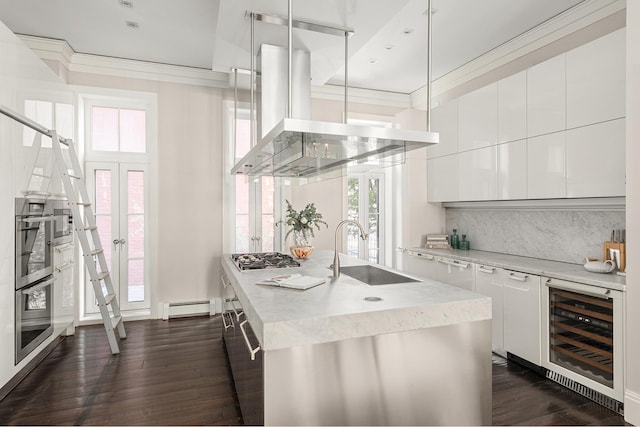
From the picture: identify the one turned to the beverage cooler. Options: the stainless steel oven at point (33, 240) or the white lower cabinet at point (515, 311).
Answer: the stainless steel oven

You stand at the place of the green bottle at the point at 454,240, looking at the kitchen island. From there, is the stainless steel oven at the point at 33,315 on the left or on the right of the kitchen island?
right

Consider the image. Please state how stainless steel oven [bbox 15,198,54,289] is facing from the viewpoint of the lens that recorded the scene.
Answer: facing the viewer and to the right of the viewer

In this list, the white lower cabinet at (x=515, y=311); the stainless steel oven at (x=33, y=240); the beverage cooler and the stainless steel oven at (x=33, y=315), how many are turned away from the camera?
0

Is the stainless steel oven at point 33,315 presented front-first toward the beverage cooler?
yes

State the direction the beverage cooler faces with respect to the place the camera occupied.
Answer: facing the viewer and to the left of the viewer

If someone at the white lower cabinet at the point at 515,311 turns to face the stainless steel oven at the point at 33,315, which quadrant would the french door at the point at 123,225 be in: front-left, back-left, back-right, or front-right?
front-right

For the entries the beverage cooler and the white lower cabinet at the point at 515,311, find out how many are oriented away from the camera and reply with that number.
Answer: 0

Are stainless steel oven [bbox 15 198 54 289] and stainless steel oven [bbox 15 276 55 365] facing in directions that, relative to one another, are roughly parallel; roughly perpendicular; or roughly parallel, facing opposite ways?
roughly parallel

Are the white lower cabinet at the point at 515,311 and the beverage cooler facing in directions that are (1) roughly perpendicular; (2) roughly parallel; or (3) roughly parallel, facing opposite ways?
roughly parallel

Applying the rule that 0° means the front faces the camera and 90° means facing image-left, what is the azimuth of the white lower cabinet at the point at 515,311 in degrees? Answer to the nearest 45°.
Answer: approximately 45°

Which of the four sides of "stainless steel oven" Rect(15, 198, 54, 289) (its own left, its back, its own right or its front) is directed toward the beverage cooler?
front

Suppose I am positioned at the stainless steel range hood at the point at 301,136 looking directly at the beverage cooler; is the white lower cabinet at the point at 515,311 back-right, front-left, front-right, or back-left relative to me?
front-left

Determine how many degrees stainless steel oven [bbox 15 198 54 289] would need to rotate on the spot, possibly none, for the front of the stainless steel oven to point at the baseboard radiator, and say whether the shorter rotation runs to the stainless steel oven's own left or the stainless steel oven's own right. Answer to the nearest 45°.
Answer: approximately 90° to the stainless steel oven's own left

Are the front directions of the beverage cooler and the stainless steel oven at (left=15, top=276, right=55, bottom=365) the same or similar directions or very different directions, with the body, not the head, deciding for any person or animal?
very different directions

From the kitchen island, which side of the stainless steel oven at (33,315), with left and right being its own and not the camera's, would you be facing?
front

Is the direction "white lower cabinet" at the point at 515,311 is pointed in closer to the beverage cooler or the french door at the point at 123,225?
the french door
